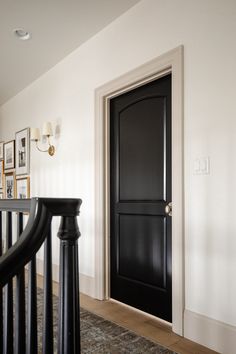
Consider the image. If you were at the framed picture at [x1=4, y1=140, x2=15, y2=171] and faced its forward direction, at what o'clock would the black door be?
The black door is roughly at 10 o'clock from the framed picture.

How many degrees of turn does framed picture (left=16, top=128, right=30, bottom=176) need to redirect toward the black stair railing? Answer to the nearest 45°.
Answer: approximately 45° to its left

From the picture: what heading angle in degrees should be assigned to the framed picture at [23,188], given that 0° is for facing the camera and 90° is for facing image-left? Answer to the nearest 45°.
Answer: approximately 45°

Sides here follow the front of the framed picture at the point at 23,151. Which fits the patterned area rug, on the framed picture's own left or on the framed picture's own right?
on the framed picture's own left

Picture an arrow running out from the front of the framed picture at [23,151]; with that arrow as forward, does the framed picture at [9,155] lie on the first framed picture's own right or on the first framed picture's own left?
on the first framed picture's own right

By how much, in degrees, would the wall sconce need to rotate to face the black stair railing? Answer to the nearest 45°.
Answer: approximately 45° to its left

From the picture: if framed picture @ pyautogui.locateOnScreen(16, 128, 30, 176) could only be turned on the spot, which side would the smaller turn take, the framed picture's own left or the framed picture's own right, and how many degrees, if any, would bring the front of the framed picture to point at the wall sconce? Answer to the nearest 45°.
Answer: approximately 45° to the framed picture's own left
